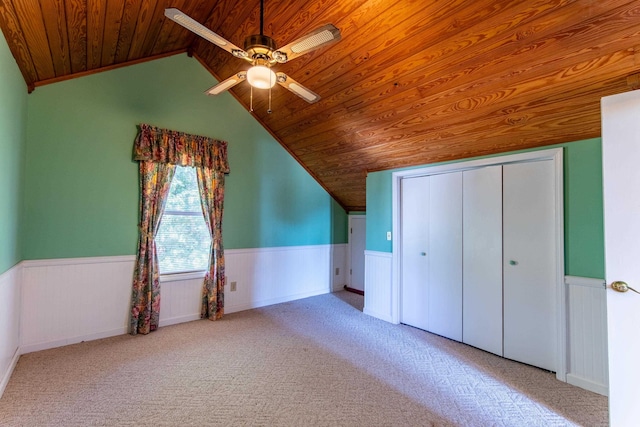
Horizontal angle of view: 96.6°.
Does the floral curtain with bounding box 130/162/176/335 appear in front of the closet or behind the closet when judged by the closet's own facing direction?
in front

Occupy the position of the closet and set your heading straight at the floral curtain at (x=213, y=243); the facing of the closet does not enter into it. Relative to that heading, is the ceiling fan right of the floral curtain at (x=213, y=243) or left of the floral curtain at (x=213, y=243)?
left

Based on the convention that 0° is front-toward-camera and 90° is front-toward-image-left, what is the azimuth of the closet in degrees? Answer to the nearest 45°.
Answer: approximately 45°

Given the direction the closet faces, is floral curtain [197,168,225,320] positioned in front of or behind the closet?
in front

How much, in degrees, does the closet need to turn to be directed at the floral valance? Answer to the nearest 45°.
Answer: approximately 45° to its right

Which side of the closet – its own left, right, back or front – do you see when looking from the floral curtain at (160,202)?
front
